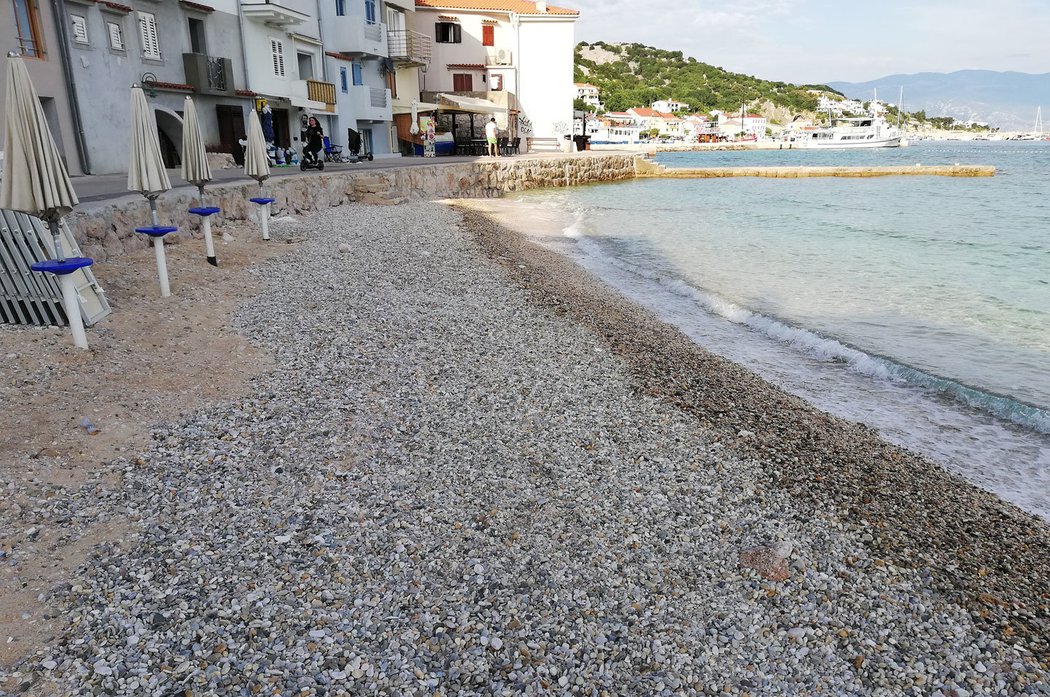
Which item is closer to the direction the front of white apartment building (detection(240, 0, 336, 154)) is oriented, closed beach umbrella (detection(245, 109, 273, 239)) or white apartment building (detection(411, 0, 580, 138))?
the closed beach umbrella

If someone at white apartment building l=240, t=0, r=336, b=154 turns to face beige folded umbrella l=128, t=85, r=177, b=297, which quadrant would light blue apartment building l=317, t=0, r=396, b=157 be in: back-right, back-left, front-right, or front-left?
back-left

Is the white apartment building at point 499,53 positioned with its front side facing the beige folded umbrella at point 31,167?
yes

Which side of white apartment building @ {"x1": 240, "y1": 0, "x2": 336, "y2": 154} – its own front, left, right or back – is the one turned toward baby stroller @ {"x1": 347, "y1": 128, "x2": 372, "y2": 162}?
left

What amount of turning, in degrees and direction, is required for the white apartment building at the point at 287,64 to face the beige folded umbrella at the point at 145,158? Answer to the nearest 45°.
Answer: approximately 45° to its right

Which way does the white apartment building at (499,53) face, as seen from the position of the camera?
facing the viewer

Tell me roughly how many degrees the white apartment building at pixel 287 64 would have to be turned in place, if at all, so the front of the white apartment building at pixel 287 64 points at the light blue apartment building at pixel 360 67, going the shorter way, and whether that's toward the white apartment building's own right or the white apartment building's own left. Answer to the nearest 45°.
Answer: approximately 90° to the white apartment building's own left

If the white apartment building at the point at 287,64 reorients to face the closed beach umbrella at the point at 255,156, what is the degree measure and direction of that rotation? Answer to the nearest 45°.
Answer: approximately 45° to its right

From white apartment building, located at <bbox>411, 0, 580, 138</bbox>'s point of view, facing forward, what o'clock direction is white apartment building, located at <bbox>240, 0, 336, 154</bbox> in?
white apartment building, located at <bbox>240, 0, 336, 154</bbox> is roughly at 1 o'clock from white apartment building, located at <bbox>411, 0, 580, 138</bbox>.

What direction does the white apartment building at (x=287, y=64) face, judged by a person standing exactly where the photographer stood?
facing the viewer and to the right of the viewer

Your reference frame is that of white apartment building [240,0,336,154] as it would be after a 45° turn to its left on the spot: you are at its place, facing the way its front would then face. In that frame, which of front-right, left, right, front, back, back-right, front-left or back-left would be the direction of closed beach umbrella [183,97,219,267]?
right

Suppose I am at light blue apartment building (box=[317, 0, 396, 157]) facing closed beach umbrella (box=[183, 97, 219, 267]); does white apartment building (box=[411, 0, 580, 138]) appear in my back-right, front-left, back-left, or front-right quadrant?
back-left

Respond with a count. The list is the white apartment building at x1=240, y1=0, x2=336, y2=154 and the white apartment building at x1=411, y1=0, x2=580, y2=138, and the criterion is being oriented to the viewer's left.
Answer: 0

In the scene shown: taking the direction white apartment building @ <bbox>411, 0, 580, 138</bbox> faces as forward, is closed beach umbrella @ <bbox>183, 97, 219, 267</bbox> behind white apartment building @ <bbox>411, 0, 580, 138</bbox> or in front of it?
in front
